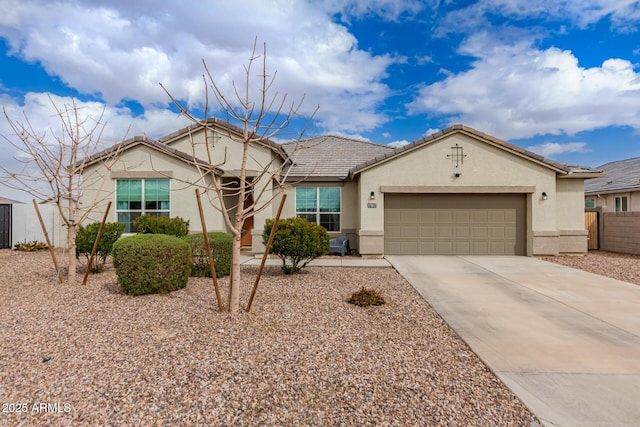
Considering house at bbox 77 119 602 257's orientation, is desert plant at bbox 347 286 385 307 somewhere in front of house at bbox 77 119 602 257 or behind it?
in front

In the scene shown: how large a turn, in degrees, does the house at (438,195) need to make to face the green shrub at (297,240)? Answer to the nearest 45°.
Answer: approximately 45° to its right

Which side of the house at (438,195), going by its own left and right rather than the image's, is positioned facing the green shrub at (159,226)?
right

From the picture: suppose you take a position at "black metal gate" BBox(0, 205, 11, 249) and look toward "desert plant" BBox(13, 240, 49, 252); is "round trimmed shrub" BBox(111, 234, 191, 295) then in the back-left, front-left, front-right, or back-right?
front-right

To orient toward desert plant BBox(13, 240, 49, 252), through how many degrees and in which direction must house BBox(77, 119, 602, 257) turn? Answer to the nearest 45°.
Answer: approximately 90° to its right

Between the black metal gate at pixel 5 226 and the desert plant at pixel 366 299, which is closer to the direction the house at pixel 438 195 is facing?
the desert plant

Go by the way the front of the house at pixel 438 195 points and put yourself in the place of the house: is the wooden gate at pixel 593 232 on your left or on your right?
on your left

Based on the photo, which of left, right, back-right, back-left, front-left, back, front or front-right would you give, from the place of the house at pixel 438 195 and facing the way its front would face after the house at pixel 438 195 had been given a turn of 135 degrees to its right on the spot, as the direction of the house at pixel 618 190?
right

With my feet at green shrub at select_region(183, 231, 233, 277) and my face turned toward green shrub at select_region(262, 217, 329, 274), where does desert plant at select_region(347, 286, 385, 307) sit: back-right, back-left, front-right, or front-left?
front-right

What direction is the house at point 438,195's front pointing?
toward the camera
